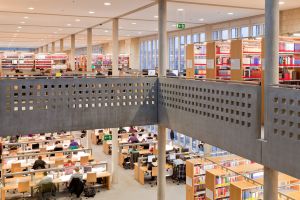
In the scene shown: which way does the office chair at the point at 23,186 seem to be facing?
away from the camera

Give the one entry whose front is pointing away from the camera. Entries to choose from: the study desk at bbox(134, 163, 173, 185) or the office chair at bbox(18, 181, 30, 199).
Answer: the office chair

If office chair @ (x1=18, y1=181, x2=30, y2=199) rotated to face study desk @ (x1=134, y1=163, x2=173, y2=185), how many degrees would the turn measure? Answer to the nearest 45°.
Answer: approximately 90° to its right

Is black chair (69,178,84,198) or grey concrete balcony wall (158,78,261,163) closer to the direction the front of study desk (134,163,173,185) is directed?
the grey concrete balcony wall
